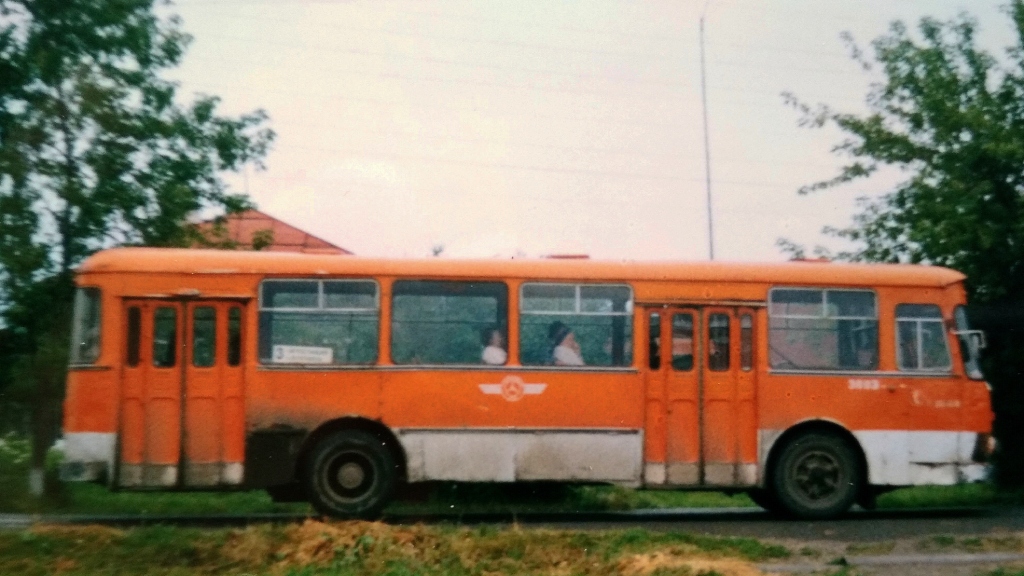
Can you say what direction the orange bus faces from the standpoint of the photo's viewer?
facing to the right of the viewer

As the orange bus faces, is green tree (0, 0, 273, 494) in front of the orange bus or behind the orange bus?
behind
